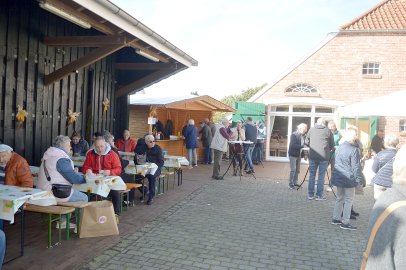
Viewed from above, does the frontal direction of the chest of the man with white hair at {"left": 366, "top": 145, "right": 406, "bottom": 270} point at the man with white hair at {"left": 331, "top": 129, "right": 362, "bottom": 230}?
yes

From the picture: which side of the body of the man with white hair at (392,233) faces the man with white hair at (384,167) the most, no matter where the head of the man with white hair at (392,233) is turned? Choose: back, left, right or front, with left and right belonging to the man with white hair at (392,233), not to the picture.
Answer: front

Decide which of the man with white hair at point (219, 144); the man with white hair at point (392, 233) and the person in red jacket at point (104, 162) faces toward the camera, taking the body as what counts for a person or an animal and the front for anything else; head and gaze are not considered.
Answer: the person in red jacket

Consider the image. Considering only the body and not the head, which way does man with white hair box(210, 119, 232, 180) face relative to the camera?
to the viewer's right

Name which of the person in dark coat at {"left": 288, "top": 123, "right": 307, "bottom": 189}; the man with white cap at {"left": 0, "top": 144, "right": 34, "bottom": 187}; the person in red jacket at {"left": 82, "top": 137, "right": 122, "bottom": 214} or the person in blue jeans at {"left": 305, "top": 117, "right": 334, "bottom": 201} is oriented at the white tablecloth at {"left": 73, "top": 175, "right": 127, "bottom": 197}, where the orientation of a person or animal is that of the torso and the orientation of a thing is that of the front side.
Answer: the person in red jacket

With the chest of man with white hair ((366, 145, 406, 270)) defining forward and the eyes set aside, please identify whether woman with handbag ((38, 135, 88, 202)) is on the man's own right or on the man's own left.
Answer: on the man's own left

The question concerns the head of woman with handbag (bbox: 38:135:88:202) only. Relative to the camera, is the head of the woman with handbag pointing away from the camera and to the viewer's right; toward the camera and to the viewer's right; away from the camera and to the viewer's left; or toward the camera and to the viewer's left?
away from the camera and to the viewer's right

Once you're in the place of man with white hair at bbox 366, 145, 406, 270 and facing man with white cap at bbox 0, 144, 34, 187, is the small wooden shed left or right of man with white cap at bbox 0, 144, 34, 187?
right

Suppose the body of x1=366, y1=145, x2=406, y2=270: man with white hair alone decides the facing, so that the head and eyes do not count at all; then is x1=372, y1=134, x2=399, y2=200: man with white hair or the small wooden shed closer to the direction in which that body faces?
the man with white hair

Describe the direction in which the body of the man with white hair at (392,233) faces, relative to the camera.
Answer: away from the camera

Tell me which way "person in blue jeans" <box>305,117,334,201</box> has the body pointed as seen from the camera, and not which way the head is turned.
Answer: away from the camera
